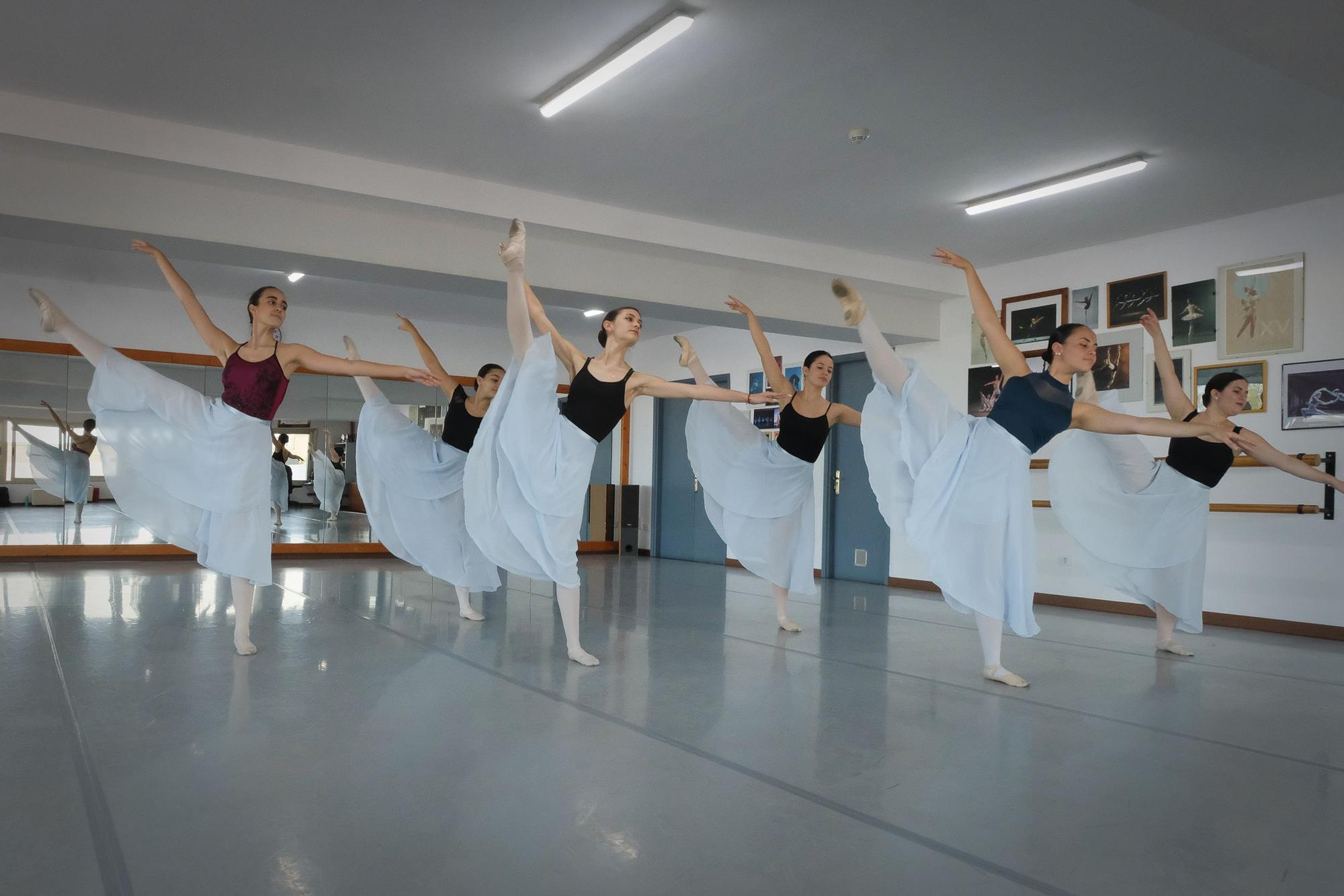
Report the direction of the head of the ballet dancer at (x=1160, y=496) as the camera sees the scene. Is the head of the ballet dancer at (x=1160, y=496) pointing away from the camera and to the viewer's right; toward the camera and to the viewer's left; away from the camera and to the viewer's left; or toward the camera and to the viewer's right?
toward the camera and to the viewer's right

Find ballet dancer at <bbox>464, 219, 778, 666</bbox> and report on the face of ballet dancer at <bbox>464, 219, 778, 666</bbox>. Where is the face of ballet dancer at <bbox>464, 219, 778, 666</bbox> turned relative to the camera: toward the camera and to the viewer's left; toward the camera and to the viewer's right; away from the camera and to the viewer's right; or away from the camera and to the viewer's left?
toward the camera and to the viewer's right

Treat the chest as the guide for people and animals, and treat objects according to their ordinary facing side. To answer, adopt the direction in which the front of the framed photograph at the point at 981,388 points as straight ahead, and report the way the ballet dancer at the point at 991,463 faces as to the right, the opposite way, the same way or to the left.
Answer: to the left

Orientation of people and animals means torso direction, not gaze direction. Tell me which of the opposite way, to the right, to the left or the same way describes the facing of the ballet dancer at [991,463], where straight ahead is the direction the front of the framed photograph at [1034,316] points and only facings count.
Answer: to the left

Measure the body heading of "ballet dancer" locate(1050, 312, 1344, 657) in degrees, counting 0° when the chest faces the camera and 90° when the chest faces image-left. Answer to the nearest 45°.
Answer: approximately 315°

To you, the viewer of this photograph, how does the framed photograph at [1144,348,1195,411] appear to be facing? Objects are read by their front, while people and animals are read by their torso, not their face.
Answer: facing the viewer

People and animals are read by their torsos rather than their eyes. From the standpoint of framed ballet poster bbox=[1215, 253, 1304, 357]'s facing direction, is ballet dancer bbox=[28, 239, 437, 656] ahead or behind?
ahead

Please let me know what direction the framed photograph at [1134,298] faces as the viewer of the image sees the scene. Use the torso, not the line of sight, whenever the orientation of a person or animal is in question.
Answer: facing the viewer and to the left of the viewer

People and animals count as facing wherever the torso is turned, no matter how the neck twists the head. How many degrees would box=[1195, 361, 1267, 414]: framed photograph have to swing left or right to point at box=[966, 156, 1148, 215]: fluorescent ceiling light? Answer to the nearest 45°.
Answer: approximately 45° to its right

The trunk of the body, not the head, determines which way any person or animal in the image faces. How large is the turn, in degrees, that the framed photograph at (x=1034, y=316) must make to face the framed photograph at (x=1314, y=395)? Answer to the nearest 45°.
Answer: approximately 90° to its left

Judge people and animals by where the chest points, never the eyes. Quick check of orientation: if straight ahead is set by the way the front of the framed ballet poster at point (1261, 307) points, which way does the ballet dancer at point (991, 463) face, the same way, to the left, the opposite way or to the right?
to the left

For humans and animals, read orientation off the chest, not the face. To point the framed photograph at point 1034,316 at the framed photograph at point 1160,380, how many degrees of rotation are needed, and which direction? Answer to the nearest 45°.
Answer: approximately 90° to its left

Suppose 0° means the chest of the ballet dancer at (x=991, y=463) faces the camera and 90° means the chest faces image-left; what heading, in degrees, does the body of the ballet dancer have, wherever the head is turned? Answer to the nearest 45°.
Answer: approximately 315°

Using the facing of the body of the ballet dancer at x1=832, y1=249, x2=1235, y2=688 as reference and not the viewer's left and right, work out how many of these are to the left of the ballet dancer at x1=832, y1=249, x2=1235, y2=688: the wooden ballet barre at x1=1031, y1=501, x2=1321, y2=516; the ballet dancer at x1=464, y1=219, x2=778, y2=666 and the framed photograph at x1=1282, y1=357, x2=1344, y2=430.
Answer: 2

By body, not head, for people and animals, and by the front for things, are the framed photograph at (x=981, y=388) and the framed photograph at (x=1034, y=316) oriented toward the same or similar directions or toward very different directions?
same or similar directions

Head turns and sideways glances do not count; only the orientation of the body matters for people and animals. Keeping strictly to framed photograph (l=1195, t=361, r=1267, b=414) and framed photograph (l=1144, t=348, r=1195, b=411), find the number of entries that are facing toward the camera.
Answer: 2

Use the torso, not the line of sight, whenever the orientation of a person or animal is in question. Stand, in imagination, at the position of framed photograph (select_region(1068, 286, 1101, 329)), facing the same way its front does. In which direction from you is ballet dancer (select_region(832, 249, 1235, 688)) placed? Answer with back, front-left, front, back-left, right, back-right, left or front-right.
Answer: front-left
